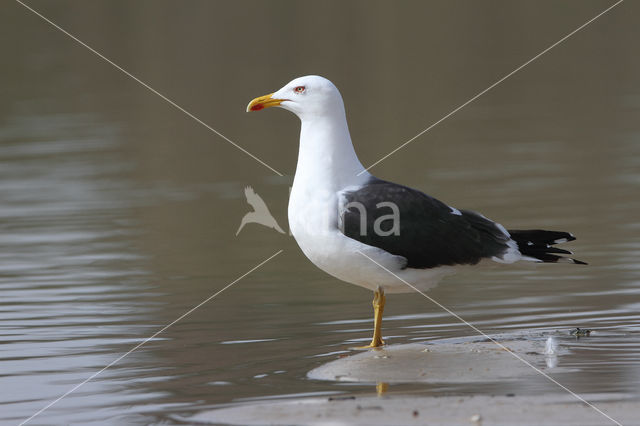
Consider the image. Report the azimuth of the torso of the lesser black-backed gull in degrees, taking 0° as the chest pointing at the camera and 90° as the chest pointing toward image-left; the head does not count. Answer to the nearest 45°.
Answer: approximately 90°
